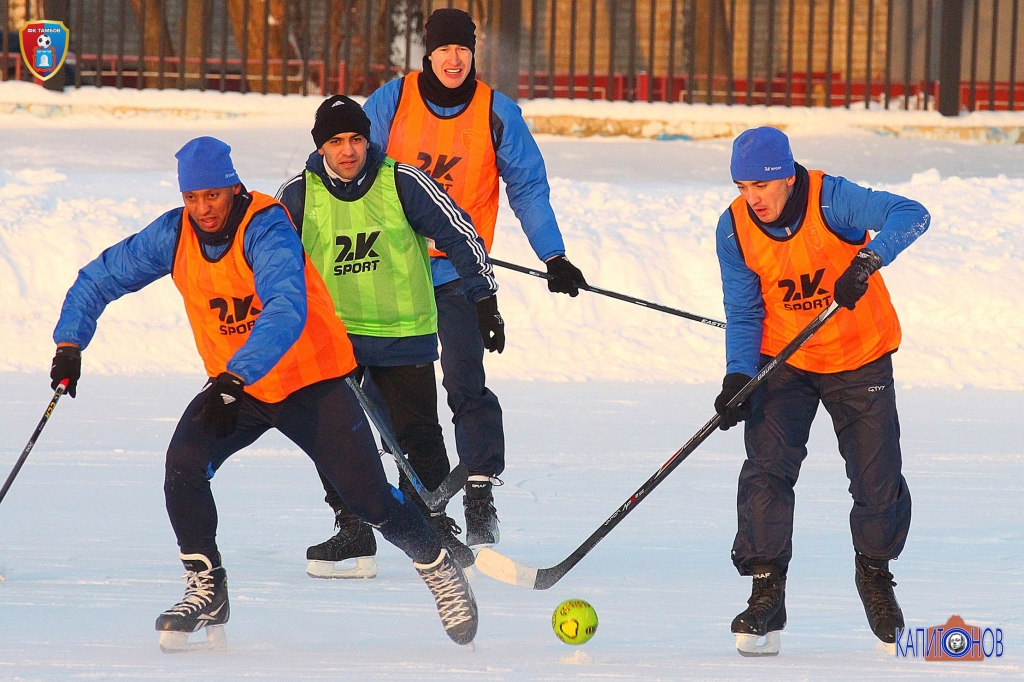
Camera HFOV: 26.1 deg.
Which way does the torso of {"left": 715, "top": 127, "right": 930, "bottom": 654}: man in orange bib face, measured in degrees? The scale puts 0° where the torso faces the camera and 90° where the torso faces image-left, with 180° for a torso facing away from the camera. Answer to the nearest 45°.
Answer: approximately 0°

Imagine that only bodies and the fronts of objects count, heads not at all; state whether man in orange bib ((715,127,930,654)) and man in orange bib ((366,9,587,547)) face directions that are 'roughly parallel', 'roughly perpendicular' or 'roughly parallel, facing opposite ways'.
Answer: roughly parallel

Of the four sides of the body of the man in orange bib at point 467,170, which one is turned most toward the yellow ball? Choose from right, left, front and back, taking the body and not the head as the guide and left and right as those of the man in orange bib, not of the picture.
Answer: front

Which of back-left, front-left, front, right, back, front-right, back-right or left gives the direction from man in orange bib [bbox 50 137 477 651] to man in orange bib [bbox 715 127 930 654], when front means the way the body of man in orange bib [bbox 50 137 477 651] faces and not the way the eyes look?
back-left

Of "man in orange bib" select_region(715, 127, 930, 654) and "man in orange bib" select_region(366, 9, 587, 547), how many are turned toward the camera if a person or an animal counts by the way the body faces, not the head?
2

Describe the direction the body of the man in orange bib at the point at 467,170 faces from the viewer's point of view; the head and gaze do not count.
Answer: toward the camera

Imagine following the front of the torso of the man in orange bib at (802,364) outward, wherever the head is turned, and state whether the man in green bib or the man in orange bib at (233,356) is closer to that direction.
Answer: the man in orange bib

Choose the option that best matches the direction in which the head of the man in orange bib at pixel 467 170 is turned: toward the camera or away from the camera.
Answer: toward the camera

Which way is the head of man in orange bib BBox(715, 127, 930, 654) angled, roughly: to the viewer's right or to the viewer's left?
to the viewer's left

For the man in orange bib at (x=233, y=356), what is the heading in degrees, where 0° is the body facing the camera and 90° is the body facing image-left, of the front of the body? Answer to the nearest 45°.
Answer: approximately 45°

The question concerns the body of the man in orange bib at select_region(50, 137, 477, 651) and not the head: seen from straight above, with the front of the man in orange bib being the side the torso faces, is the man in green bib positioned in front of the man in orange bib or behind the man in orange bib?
behind

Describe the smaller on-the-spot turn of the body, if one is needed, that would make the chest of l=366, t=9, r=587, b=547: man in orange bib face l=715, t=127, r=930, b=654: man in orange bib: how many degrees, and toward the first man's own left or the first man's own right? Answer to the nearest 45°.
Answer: approximately 45° to the first man's own left

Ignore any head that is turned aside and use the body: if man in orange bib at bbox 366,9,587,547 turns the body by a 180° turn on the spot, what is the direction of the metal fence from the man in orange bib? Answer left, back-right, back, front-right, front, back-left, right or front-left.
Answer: front

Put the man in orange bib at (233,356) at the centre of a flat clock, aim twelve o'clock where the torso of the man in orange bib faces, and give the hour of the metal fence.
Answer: The metal fence is roughly at 5 o'clock from the man in orange bib.
